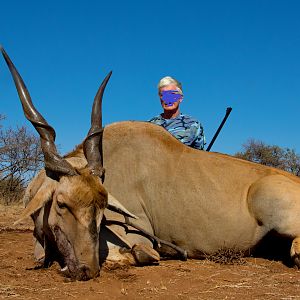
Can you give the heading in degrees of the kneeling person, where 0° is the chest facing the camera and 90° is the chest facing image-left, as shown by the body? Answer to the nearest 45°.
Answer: approximately 0°
